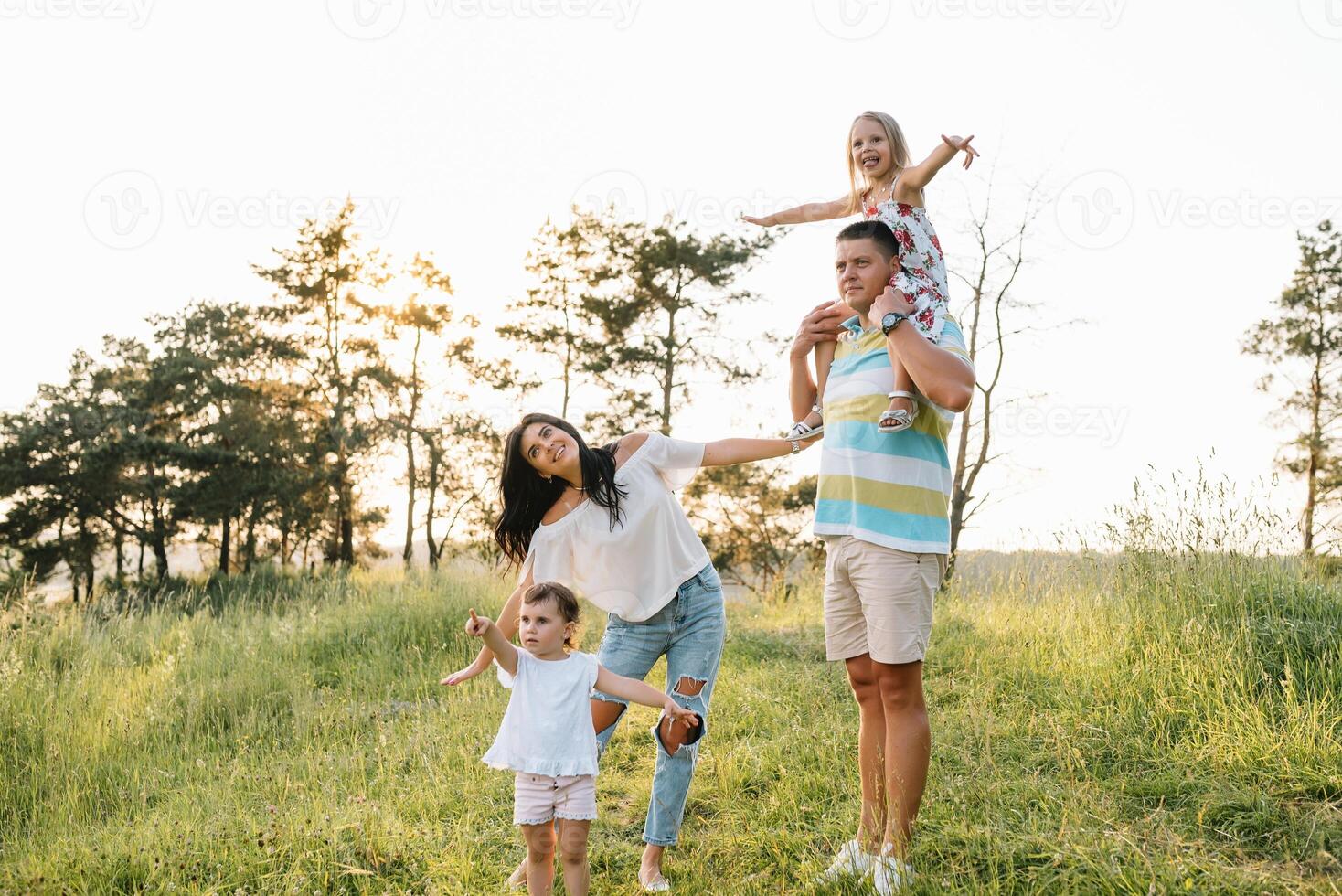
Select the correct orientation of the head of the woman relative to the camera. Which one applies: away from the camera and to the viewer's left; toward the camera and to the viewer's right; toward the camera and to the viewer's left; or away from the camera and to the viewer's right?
toward the camera and to the viewer's right

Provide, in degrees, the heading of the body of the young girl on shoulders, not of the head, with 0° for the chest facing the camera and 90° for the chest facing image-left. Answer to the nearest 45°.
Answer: approximately 45°

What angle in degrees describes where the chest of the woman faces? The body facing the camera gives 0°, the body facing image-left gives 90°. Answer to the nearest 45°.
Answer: approximately 0°

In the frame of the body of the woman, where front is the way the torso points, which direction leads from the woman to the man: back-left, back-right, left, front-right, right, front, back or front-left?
front-left

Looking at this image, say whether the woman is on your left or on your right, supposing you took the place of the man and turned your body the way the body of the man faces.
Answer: on your right
